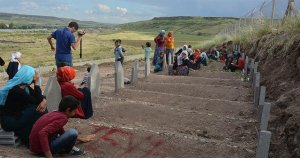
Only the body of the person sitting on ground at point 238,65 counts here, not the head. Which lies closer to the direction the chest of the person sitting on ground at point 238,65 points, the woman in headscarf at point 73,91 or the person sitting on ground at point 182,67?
the person sitting on ground

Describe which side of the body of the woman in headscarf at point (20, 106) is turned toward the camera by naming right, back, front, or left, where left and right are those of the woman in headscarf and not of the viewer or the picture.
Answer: right

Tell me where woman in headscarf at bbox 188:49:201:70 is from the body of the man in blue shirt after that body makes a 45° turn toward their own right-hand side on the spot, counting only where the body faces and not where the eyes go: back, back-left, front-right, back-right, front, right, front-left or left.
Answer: front-left

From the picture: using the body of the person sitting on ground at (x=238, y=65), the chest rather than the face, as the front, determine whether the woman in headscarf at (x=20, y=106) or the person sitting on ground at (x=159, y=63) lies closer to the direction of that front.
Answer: the person sitting on ground

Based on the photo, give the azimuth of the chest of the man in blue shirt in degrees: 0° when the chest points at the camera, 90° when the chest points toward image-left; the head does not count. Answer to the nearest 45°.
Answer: approximately 225°

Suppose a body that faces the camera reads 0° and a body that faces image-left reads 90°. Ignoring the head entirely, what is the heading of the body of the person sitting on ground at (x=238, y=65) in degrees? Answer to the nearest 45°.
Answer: approximately 90°

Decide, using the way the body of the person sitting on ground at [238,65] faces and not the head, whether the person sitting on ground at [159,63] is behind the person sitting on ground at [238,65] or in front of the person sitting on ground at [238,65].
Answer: in front

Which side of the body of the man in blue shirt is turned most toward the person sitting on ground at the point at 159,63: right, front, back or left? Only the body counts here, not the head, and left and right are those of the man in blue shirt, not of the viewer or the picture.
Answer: front

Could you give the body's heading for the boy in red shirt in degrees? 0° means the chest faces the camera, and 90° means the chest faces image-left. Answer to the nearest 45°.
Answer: approximately 270°

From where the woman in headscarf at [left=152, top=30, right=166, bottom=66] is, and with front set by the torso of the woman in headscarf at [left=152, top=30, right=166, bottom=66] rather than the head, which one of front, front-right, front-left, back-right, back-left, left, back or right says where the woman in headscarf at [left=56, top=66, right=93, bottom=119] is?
front

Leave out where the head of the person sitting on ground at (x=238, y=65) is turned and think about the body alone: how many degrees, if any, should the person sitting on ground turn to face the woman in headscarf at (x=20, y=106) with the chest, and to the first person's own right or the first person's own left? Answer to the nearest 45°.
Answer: approximately 90° to the first person's own left

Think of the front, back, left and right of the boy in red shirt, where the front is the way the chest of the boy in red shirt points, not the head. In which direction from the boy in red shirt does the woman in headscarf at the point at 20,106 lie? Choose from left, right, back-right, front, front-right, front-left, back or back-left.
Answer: back-left

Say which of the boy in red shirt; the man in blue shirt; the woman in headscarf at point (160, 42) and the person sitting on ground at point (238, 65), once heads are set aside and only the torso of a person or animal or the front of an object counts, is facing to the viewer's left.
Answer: the person sitting on ground
